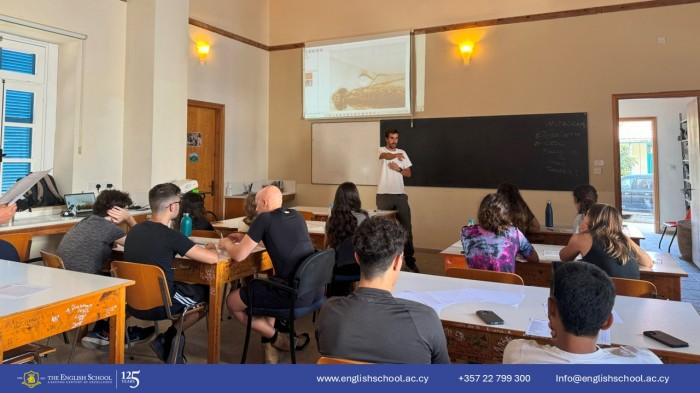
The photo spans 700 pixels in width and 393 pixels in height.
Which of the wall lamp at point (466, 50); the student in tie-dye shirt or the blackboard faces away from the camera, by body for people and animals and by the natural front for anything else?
the student in tie-dye shirt

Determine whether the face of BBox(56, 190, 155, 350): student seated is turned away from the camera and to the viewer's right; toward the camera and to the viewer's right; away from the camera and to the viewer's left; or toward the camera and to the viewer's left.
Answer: away from the camera and to the viewer's right

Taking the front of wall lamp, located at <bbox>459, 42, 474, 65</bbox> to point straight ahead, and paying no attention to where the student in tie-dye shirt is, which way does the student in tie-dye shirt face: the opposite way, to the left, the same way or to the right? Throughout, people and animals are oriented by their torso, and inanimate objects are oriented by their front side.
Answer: the opposite way

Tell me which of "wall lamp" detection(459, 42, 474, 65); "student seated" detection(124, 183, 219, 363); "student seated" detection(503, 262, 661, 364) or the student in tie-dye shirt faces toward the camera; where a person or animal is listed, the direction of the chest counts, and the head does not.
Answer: the wall lamp

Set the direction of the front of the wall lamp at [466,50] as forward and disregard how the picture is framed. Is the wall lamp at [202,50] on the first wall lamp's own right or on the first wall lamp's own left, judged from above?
on the first wall lamp's own right

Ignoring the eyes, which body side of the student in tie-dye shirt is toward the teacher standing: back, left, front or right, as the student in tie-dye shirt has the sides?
front

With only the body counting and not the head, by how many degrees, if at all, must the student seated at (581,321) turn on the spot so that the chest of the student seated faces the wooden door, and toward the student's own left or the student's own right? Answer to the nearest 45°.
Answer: approximately 45° to the student's own left

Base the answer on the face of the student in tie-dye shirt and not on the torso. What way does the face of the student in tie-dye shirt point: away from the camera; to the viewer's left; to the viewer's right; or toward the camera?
away from the camera

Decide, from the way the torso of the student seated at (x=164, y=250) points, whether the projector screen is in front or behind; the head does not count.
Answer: in front

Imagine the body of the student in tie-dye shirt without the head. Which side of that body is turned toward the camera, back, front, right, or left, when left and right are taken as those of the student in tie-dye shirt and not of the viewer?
back

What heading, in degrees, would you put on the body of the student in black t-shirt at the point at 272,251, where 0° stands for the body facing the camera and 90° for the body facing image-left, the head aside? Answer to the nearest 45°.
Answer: approximately 135°

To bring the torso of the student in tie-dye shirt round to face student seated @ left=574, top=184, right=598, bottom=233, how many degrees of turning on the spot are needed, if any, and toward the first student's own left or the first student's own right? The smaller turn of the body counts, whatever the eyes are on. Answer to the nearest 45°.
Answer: approximately 45° to the first student's own right

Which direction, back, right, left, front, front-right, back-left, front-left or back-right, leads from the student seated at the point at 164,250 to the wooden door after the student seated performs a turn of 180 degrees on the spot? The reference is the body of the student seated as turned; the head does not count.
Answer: back-right

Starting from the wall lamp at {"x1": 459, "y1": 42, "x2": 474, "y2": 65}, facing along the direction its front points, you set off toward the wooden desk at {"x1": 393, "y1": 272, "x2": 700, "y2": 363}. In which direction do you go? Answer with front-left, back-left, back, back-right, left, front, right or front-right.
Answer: front

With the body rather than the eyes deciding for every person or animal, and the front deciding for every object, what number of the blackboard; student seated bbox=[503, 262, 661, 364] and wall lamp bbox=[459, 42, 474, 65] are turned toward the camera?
2

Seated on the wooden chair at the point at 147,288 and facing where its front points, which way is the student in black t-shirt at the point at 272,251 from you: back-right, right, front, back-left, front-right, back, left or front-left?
front-right

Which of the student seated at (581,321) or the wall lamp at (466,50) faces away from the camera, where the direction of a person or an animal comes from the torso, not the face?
the student seated

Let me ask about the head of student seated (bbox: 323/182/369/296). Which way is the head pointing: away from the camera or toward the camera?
away from the camera

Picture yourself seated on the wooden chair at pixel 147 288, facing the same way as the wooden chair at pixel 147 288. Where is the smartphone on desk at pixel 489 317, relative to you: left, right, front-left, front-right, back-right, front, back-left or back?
right

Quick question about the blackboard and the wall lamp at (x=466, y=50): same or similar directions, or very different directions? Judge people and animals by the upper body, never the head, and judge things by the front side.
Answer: same or similar directions

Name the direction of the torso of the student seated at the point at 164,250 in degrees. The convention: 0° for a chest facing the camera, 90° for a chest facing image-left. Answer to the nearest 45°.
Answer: approximately 225°

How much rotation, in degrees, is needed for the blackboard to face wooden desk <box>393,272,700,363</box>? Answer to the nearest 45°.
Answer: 0° — it already faces it
